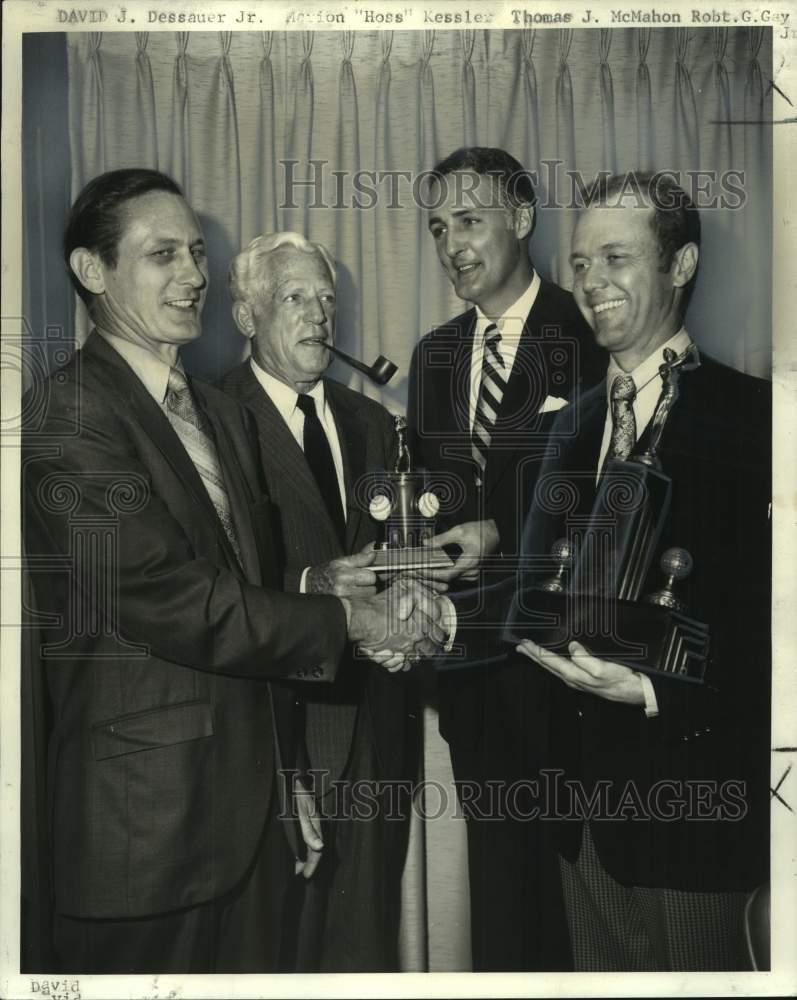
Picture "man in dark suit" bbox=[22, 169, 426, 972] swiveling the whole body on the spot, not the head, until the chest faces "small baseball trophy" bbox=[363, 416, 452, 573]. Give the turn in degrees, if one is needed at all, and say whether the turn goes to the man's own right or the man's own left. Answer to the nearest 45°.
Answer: approximately 45° to the man's own left

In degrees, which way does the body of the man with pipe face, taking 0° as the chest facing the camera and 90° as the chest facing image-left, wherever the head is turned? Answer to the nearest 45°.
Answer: approximately 315°

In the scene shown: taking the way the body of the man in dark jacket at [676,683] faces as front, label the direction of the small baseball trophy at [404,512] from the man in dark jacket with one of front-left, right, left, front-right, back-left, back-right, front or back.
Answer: front-right

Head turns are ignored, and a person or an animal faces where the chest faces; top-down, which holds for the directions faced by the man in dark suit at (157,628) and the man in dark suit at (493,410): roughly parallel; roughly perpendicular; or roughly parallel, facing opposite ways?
roughly perpendicular

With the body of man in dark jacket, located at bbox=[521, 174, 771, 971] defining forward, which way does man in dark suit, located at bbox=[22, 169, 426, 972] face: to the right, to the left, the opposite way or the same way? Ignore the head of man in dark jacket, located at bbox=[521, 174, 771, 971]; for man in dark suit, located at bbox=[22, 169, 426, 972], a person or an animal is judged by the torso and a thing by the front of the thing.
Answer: to the left

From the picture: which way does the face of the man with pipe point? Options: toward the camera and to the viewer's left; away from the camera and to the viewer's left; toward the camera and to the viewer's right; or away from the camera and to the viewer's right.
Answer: toward the camera and to the viewer's right

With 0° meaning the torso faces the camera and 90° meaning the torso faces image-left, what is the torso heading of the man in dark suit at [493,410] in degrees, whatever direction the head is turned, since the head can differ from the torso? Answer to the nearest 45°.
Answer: approximately 45°
